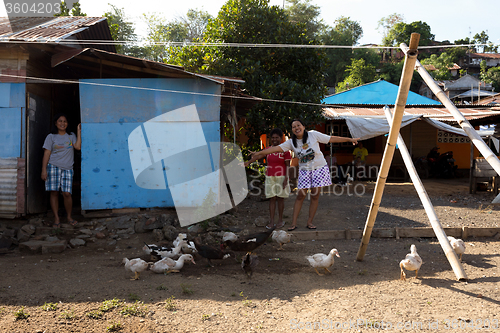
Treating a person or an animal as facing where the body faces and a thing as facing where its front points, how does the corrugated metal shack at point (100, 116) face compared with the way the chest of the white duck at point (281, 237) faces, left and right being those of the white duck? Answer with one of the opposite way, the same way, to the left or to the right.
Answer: to the left

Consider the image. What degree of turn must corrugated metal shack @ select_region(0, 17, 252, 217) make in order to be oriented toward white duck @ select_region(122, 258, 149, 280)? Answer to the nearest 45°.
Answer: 0° — it already faces it

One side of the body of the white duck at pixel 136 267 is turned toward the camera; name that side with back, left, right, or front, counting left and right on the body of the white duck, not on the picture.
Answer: left

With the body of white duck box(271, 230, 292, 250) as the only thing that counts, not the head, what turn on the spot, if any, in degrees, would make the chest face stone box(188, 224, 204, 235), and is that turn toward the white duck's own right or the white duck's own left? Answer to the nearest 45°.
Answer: approximately 180°

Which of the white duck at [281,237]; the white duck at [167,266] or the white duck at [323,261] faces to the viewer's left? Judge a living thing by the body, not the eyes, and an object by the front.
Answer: the white duck at [281,237]

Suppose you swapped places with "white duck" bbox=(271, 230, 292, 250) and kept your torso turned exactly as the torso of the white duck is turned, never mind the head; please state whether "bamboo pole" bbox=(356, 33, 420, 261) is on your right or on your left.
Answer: on your left

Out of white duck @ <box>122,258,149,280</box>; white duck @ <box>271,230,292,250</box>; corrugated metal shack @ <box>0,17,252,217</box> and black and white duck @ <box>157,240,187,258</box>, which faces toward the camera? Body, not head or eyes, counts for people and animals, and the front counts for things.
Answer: the corrugated metal shack
